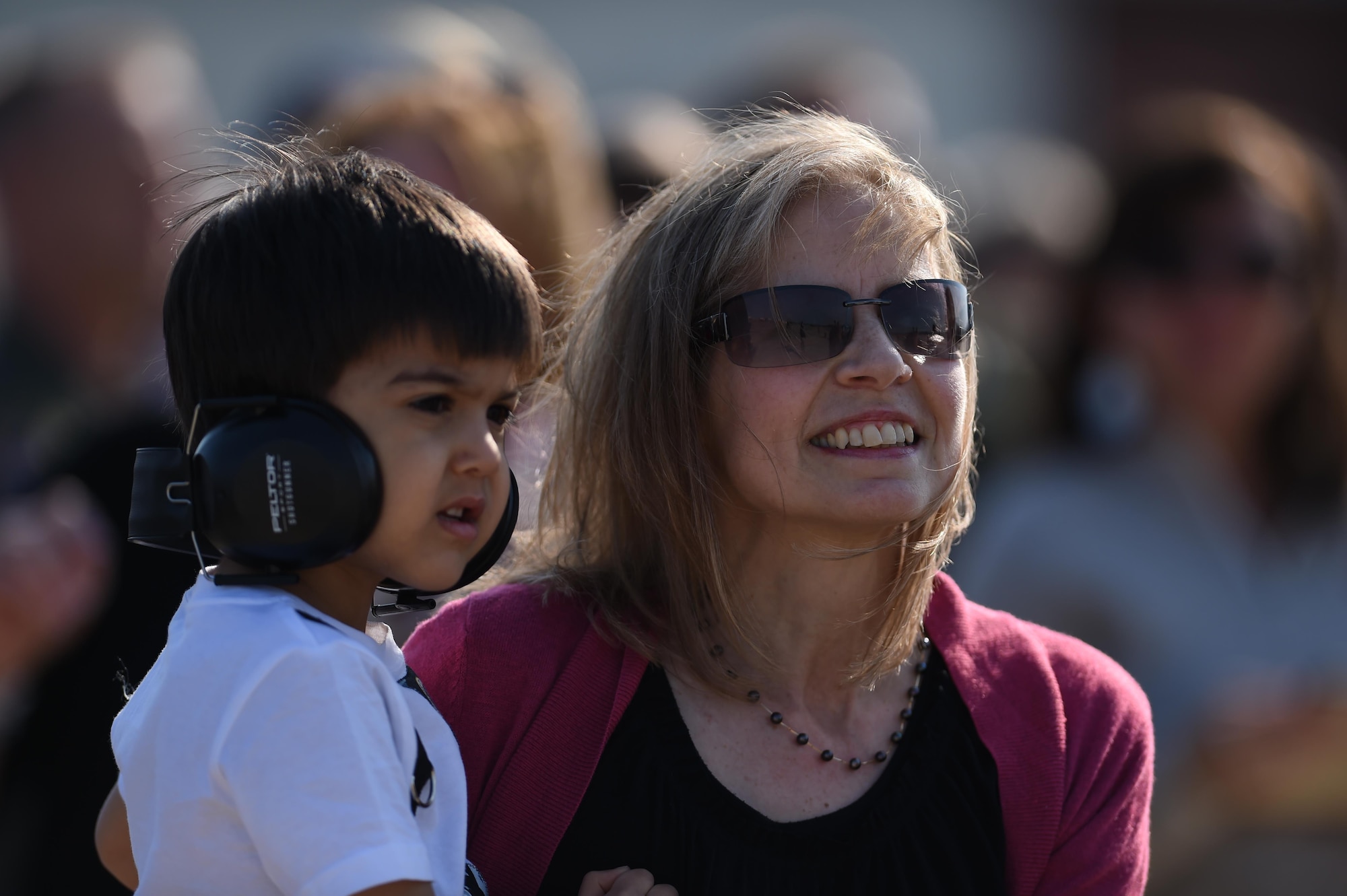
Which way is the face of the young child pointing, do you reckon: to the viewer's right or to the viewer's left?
to the viewer's right

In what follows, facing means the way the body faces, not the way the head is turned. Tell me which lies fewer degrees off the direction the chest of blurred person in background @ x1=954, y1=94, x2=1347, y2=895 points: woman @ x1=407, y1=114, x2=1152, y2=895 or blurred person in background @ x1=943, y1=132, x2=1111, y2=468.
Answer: the woman

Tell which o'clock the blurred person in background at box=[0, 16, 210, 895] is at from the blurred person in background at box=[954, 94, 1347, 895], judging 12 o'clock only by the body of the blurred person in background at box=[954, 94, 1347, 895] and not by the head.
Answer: the blurred person in background at box=[0, 16, 210, 895] is roughly at 2 o'clock from the blurred person in background at box=[954, 94, 1347, 895].

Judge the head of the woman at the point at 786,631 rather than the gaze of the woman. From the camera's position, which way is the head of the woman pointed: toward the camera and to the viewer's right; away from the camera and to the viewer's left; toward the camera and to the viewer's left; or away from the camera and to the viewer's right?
toward the camera and to the viewer's right

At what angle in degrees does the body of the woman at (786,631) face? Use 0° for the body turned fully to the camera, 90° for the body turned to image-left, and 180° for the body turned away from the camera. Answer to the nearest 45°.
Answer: approximately 315°

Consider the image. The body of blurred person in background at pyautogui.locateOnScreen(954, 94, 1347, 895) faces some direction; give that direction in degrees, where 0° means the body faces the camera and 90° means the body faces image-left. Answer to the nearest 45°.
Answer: approximately 0°
